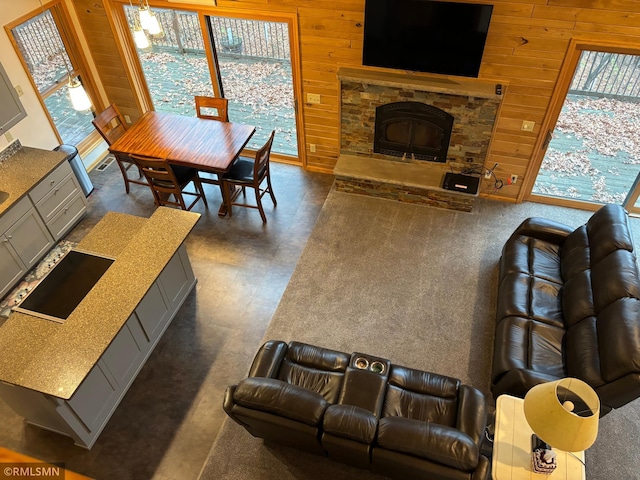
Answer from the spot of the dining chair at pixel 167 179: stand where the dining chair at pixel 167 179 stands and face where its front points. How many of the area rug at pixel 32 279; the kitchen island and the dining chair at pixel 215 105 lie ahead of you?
1

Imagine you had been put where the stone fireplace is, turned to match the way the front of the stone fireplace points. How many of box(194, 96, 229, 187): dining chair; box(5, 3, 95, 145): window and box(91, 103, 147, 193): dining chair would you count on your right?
3

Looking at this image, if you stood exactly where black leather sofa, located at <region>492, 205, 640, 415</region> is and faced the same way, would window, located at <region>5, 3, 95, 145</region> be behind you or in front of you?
in front

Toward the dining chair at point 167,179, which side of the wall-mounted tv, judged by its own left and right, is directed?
right

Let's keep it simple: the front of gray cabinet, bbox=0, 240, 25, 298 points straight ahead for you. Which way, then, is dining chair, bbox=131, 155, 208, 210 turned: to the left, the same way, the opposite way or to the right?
to the left

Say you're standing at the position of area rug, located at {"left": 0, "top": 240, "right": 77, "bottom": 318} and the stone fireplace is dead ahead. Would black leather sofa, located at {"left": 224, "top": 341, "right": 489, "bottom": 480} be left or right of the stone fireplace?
right

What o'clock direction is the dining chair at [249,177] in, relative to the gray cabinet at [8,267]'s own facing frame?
The dining chair is roughly at 11 o'clock from the gray cabinet.

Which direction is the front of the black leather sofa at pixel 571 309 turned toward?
to the viewer's left

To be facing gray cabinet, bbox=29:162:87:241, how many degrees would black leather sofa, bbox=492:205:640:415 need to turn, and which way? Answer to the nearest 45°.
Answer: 0° — it already faces it

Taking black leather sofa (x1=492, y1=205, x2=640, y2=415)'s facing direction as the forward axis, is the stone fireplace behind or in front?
in front

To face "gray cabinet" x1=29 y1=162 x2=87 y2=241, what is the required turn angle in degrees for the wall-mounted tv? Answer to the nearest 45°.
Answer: approximately 90° to its right

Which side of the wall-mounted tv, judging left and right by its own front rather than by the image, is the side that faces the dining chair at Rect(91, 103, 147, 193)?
right

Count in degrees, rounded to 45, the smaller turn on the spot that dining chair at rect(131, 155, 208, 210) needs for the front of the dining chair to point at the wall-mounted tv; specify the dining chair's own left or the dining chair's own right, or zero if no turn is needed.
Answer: approximately 45° to the dining chair's own right

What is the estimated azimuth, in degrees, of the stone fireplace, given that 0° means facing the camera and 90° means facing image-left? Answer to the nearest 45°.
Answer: approximately 0°

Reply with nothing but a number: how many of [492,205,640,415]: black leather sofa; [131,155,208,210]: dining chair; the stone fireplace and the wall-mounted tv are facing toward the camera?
2
